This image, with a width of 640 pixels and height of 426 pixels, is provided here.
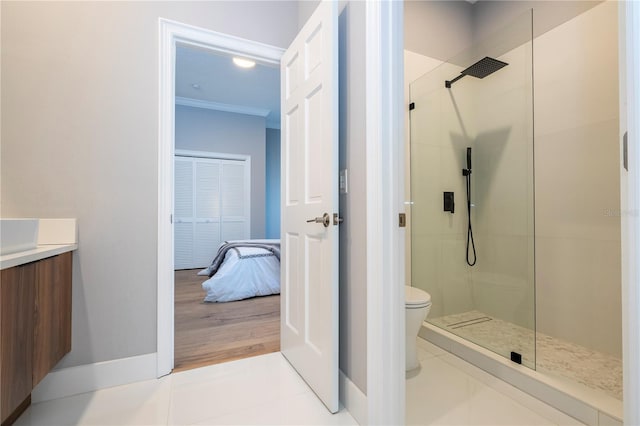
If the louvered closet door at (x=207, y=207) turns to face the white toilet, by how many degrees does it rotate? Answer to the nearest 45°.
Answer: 0° — it already faces it
